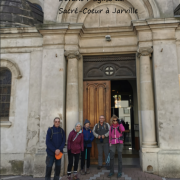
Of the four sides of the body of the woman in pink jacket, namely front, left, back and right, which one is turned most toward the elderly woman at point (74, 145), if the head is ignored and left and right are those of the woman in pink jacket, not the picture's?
right

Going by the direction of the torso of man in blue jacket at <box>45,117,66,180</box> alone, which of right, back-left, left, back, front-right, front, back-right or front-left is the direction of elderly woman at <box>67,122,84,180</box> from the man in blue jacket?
back-left

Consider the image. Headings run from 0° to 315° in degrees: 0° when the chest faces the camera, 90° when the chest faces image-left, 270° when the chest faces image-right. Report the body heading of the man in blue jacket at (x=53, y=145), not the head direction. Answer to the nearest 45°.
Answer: approximately 0°

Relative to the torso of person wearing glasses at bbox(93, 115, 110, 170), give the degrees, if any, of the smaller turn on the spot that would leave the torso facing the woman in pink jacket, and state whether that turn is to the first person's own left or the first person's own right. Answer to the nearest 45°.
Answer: approximately 45° to the first person's own left

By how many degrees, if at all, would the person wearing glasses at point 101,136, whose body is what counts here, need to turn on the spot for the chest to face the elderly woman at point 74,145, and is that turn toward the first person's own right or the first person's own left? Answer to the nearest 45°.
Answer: approximately 45° to the first person's own right

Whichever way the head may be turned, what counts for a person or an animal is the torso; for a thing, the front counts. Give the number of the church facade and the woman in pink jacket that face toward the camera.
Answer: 2

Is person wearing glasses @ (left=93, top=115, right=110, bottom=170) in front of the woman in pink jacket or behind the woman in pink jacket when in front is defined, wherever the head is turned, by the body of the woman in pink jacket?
behind
